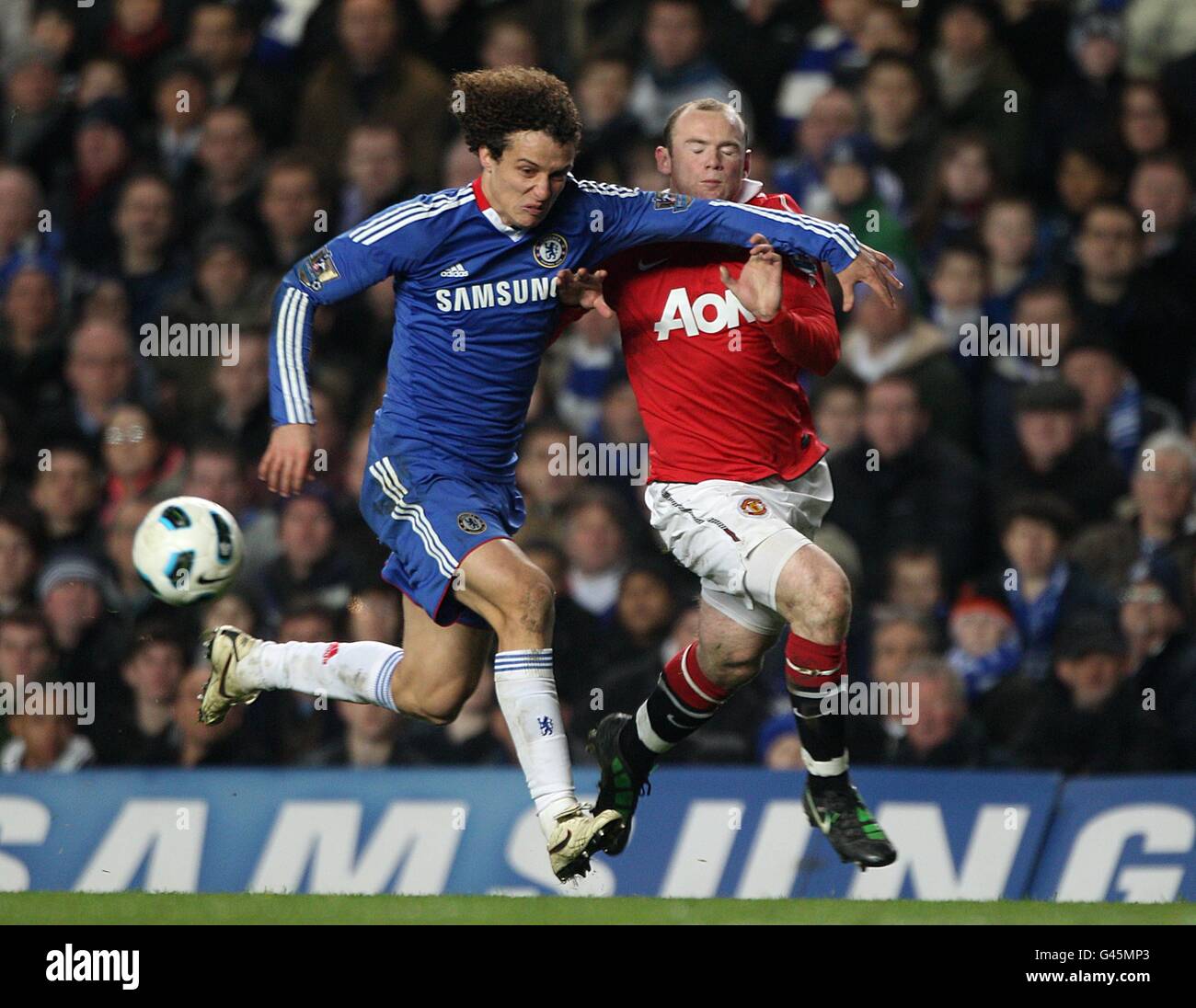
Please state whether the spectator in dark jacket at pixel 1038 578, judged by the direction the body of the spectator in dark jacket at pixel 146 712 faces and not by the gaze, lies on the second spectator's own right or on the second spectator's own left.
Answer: on the second spectator's own left

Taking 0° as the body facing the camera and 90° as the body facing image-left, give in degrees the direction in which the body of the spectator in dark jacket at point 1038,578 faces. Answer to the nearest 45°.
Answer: approximately 0°

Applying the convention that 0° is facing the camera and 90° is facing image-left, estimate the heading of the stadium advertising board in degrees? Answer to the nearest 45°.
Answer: approximately 0°
